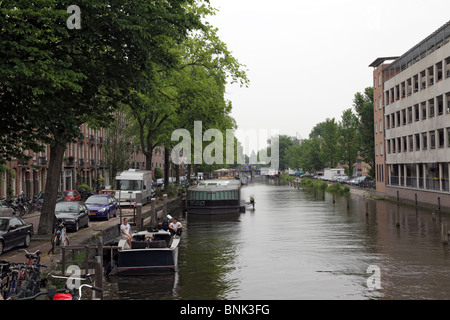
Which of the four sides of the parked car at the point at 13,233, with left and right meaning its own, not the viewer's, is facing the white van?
back

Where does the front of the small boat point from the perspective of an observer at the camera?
facing away from the viewer

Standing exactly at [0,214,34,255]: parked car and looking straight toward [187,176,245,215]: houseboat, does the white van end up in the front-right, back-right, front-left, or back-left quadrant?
front-left

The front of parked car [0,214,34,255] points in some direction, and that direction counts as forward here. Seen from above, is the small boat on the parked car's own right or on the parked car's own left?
on the parked car's own left

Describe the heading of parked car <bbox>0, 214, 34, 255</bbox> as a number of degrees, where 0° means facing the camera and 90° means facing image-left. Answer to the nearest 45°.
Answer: approximately 45°

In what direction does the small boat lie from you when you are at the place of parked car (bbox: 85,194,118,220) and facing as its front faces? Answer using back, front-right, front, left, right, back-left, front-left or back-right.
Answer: front-left

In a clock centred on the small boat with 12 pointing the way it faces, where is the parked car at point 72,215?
The parked car is roughly at 11 o'clock from the small boat.

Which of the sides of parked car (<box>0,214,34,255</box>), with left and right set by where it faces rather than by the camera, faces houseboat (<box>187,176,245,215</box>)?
back

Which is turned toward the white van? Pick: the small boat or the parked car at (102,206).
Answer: the small boat
